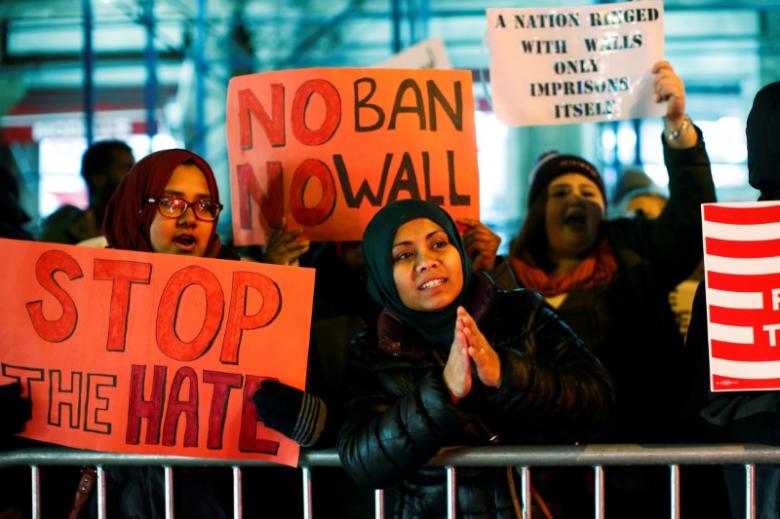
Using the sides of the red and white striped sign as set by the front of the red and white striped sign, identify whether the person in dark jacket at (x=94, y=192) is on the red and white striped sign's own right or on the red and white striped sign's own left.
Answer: on the red and white striped sign's own right

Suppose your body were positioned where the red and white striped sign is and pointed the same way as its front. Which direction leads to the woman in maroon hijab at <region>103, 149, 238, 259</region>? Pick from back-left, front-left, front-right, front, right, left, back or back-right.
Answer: right

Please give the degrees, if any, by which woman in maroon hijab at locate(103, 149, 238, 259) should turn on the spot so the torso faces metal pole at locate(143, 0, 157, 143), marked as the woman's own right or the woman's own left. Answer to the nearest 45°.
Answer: approximately 135° to the woman's own left

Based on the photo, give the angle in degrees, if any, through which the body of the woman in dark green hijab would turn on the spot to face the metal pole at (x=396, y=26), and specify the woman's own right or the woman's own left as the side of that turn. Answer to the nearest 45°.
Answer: approximately 180°

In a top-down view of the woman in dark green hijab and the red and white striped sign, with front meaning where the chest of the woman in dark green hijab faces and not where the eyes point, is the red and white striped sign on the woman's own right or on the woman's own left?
on the woman's own left

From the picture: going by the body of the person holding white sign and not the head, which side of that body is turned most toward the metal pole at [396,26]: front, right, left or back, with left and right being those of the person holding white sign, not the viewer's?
back

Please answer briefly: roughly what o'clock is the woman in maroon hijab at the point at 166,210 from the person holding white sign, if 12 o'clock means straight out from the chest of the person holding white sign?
The woman in maroon hijab is roughly at 2 o'clock from the person holding white sign.

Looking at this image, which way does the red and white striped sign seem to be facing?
toward the camera

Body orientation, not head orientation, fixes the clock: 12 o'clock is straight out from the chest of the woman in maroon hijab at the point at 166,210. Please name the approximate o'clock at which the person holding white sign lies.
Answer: The person holding white sign is roughly at 10 o'clock from the woman in maroon hijab.

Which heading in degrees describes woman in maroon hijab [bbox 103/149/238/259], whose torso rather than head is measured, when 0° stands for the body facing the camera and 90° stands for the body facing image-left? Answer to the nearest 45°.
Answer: approximately 315°

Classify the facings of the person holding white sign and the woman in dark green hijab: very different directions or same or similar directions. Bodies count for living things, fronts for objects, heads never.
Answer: same or similar directions

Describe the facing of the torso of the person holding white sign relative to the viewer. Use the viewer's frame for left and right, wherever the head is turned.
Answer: facing the viewer

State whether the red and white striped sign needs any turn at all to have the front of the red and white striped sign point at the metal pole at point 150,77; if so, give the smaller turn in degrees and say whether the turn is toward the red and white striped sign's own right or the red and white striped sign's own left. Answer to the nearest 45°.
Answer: approximately 135° to the red and white striped sign's own right

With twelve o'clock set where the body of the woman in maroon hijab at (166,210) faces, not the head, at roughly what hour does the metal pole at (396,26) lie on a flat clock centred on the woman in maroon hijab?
The metal pole is roughly at 8 o'clock from the woman in maroon hijab.

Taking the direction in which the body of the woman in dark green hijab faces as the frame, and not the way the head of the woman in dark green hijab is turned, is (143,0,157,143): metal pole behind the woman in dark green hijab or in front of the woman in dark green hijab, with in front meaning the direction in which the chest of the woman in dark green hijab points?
behind

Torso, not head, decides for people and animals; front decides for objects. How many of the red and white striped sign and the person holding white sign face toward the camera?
2

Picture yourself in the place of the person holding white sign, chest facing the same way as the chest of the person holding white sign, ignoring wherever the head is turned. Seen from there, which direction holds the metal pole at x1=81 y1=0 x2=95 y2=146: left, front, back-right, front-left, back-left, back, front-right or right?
back-right

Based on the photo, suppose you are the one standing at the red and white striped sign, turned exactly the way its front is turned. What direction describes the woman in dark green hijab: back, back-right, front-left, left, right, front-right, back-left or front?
right
